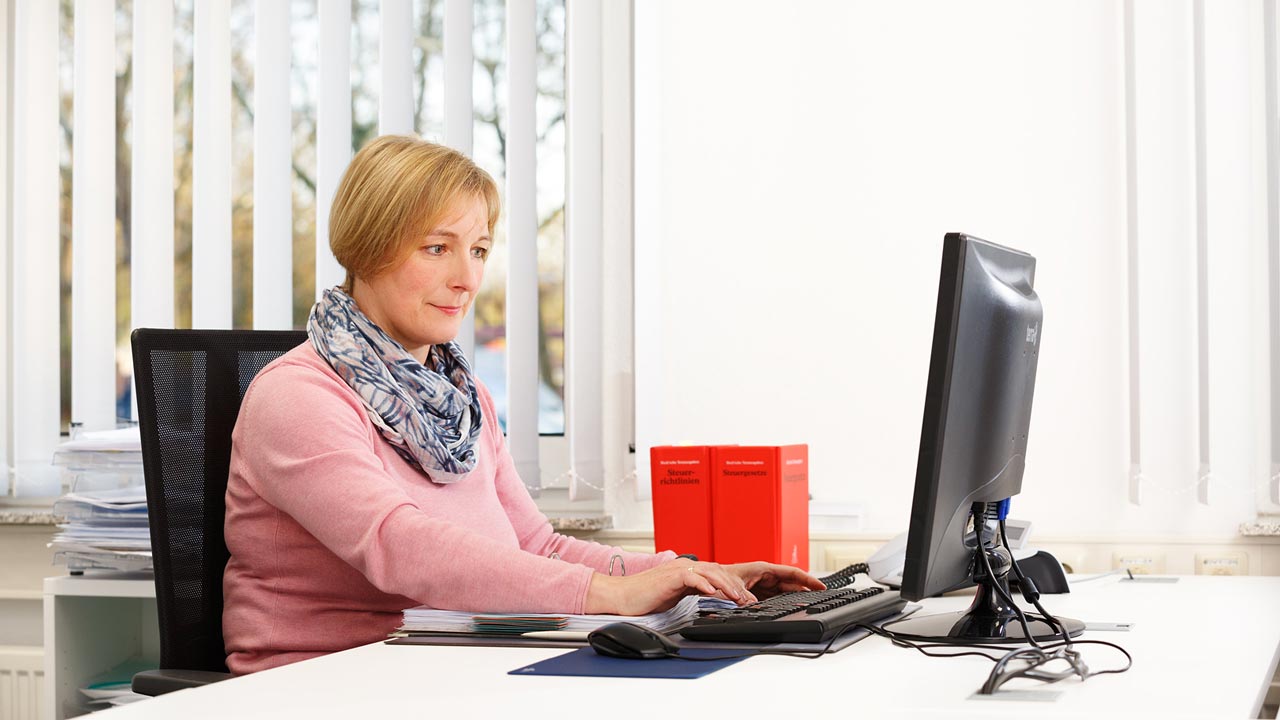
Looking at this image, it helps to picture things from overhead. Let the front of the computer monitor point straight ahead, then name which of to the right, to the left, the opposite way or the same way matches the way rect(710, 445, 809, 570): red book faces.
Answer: to the left

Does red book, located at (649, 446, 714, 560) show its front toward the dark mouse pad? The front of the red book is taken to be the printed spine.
yes

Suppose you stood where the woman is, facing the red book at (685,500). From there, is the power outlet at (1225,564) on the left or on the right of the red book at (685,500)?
right

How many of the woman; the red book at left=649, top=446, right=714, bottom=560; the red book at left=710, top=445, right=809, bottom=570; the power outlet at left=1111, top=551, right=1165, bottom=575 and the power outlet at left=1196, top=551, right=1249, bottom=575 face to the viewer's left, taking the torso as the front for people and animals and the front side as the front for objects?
0

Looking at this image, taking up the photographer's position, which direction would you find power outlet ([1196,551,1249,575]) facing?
facing the viewer

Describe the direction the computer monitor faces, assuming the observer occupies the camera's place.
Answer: facing to the left of the viewer

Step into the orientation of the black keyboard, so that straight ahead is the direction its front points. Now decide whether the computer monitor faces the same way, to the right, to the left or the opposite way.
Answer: the same way

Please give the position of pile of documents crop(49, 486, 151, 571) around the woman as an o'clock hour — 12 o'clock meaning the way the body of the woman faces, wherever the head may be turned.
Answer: The pile of documents is roughly at 6 o'clock from the woman.

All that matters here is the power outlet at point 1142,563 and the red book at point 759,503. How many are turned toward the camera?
2

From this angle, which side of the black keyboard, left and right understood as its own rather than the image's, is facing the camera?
left

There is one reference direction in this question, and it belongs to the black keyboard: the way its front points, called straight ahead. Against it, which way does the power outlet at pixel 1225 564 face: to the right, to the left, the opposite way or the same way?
to the left

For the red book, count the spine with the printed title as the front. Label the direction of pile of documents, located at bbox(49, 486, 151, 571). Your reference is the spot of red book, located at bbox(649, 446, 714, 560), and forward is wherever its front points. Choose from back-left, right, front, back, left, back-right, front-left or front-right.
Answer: right

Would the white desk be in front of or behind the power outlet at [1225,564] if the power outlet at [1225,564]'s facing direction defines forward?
in front

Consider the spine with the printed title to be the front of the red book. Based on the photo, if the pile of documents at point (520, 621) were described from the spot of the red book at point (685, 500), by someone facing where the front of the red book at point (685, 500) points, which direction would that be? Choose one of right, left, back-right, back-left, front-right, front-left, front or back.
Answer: front

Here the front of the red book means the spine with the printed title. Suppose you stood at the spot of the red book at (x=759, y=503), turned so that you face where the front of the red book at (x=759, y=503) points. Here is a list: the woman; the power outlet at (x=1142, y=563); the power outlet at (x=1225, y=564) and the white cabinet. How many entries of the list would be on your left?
2

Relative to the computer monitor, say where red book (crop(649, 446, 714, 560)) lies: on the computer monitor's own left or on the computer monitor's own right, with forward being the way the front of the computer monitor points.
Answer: on the computer monitor's own right

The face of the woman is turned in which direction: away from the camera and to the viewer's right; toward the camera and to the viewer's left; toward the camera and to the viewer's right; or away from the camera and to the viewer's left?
toward the camera and to the viewer's right

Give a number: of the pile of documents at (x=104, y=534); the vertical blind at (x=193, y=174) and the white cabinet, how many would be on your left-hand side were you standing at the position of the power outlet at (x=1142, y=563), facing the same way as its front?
0

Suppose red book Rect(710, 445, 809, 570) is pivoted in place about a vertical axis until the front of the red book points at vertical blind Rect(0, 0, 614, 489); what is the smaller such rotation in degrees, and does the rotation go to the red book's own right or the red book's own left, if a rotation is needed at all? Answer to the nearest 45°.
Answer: approximately 90° to the red book's own right

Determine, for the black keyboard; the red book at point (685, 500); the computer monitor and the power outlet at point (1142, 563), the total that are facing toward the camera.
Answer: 2

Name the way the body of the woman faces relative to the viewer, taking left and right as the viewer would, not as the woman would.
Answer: facing the viewer and to the right of the viewer
